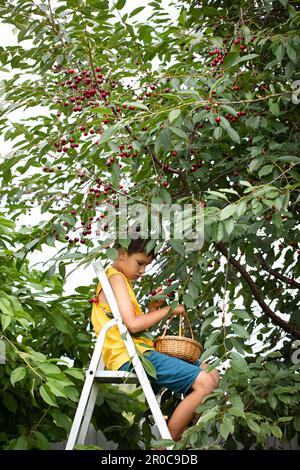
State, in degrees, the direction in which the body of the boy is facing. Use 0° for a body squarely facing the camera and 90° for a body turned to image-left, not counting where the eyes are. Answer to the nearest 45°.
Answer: approximately 270°

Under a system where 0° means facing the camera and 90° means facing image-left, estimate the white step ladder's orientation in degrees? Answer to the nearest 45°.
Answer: approximately 270°
